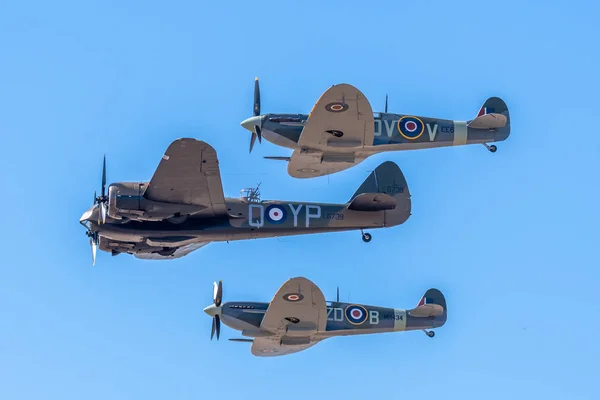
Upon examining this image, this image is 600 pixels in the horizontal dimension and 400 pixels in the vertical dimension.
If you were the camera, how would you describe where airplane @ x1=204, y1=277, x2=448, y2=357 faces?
facing to the left of the viewer

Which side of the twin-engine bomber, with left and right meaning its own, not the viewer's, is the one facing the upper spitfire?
back

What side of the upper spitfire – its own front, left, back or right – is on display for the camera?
left

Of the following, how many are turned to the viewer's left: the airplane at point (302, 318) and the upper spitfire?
2

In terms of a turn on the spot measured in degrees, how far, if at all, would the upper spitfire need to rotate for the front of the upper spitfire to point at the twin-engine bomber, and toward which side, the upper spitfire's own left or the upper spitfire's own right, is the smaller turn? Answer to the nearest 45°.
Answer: approximately 45° to the upper spitfire's own left

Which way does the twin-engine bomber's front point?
to the viewer's left

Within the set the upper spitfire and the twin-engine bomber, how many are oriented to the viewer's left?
2
